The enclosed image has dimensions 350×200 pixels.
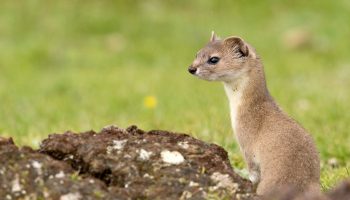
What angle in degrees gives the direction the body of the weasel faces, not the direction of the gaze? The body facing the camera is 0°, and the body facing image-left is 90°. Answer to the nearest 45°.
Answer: approximately 90°

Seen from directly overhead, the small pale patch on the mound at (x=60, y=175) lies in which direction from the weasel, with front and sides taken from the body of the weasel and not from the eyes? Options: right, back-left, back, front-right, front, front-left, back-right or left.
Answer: front-left

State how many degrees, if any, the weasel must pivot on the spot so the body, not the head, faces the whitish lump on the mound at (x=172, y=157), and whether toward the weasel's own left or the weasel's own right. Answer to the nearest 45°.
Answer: approximately 45° to the weasel's own left
